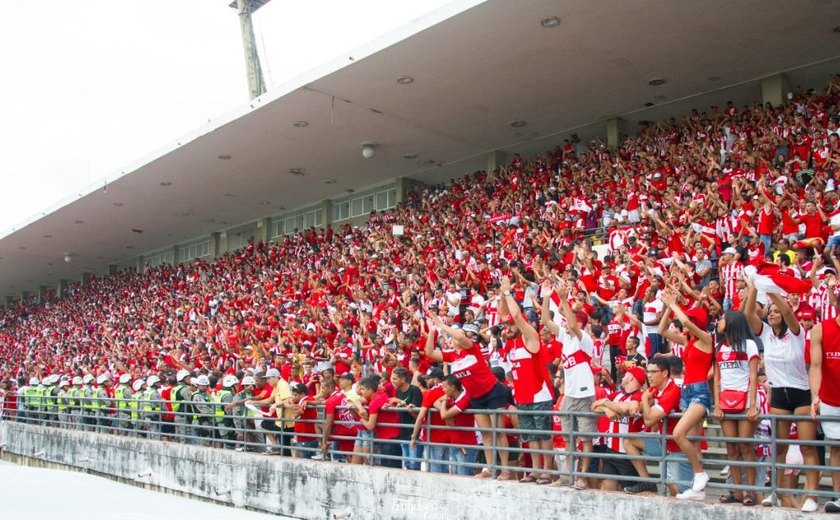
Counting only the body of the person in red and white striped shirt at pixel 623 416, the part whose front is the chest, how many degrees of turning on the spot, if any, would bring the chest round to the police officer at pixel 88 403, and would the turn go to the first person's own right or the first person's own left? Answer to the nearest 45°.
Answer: approximately 90° to the first person's own right

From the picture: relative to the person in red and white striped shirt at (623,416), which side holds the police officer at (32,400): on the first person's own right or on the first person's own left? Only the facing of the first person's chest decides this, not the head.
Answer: on the first person's own right

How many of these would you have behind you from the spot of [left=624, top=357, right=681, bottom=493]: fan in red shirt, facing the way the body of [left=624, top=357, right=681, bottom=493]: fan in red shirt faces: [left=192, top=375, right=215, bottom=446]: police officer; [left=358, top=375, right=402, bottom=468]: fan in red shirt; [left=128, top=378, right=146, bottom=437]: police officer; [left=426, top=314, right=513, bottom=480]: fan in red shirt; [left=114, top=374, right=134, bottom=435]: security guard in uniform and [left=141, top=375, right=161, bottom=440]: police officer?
0

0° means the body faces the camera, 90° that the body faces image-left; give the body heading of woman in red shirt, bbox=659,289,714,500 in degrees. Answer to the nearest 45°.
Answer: approximately 90°

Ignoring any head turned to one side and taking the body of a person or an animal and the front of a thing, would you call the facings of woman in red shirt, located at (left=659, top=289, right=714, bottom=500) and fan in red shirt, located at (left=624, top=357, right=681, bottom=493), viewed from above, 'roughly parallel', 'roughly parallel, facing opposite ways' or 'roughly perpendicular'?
roughly parallel

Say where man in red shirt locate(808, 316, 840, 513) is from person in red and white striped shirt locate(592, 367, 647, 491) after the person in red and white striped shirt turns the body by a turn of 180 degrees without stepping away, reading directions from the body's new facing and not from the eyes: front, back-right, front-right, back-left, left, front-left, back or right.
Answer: right

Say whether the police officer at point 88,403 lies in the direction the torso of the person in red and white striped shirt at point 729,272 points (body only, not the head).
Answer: no

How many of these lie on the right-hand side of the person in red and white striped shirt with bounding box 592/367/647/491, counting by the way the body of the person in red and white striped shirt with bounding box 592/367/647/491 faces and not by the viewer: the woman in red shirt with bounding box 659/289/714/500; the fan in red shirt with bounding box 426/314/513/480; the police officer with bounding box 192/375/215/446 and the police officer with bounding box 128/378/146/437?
3

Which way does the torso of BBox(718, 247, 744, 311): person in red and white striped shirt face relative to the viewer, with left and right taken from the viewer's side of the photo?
facing the viewer and to the left of the viewer

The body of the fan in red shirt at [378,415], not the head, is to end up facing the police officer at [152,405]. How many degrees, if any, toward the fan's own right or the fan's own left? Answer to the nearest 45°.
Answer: approximately 45° to the fan's own right
